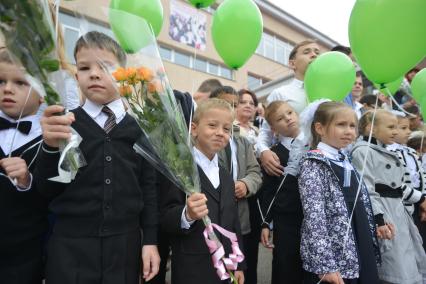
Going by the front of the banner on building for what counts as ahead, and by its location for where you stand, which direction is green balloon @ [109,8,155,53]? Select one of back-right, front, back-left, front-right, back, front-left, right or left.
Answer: front-right

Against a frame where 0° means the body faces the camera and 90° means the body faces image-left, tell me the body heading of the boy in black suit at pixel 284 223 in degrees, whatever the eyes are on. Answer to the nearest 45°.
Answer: approximately 315°

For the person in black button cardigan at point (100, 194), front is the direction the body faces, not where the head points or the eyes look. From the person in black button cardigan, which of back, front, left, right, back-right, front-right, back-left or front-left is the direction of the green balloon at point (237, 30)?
back-left

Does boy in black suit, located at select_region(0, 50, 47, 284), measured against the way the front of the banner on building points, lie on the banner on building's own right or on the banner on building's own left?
on the banner on building's own right

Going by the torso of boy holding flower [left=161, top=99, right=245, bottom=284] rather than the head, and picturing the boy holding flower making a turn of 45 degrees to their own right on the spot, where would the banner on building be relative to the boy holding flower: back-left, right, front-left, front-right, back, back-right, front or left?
back

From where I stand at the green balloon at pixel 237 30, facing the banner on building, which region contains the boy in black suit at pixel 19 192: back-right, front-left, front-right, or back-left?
back-left

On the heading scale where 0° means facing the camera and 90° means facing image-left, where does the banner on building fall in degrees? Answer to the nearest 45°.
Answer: approximately 315°
